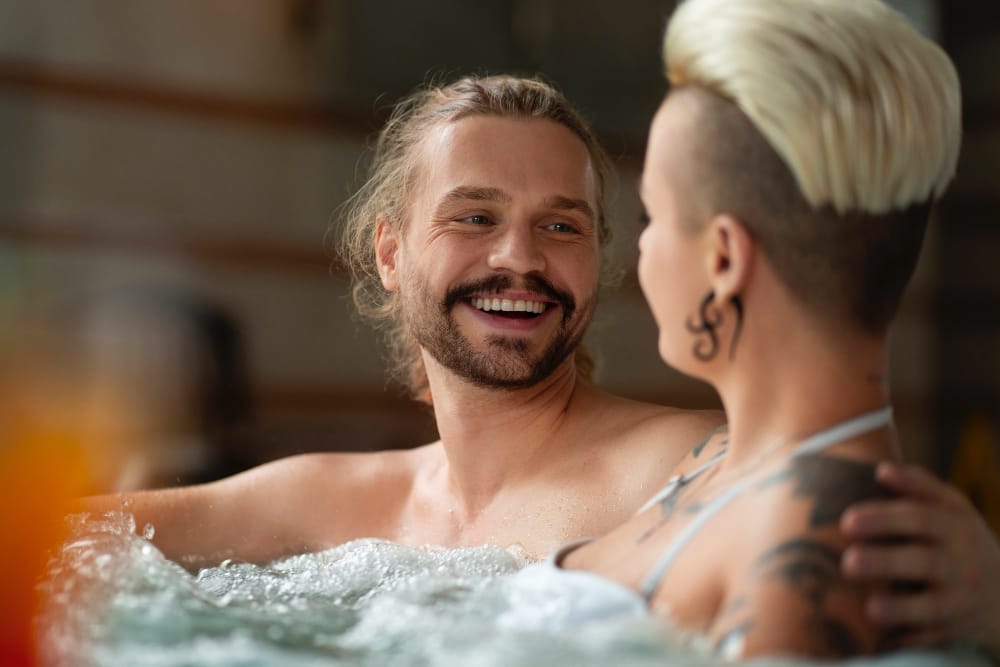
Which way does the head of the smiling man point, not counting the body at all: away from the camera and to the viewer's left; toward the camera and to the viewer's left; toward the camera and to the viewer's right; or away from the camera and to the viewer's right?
toward the camera and to the viewer's right

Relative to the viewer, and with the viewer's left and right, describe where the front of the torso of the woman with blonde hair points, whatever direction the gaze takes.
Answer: facing to the left of the viewer

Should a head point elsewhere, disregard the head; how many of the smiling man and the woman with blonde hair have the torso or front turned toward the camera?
1

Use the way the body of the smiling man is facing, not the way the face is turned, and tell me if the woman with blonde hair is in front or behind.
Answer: in front

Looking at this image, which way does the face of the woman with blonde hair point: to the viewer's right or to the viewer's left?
to the viewer's left
